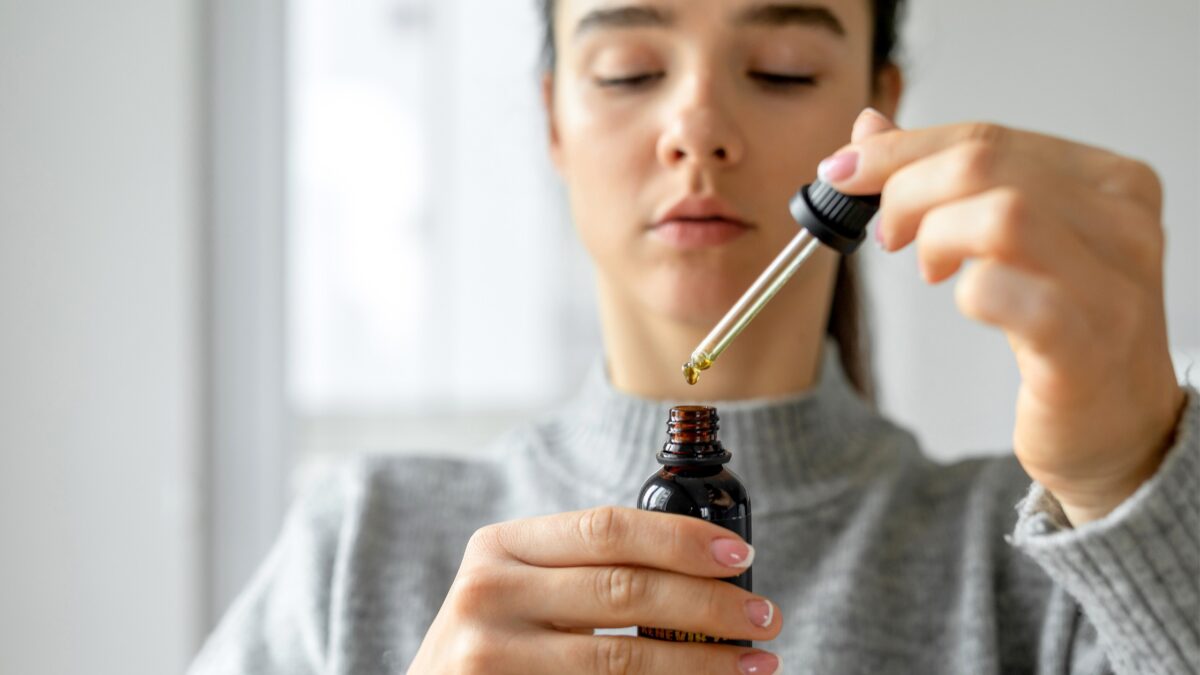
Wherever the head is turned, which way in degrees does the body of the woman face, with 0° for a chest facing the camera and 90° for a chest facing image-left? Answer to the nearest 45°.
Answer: approximately 0°
